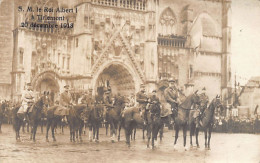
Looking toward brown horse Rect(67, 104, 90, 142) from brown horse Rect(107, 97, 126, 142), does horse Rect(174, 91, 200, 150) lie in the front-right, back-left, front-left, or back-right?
back-left

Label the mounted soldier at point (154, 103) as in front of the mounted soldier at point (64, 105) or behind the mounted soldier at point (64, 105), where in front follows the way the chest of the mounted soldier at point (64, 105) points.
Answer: in front

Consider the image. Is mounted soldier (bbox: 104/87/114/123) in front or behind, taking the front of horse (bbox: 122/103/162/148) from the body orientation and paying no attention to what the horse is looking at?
behind

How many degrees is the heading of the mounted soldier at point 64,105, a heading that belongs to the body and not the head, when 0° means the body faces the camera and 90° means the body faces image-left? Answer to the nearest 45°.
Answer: approximately 315°

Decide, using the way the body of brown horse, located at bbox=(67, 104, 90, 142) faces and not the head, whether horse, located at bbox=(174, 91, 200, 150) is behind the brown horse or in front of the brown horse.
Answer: in front

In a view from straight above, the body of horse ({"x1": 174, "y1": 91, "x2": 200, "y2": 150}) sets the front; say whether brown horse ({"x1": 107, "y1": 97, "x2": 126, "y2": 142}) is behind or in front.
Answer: behind

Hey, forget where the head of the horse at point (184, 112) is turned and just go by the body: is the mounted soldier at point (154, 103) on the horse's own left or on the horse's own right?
on the horse's own right
